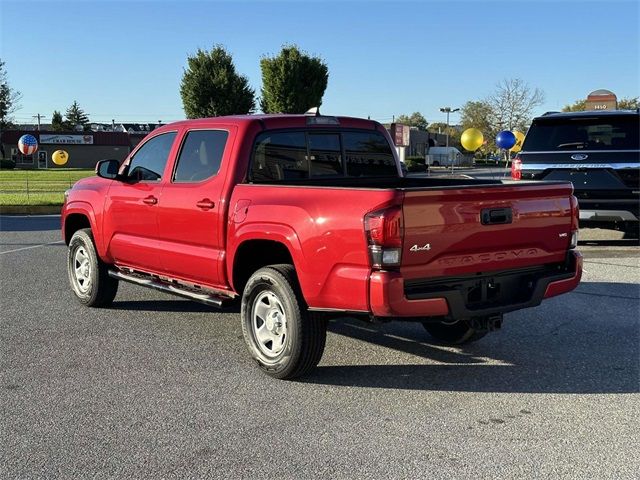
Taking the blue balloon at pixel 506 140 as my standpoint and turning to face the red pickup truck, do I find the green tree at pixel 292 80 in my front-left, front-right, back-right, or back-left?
back-right

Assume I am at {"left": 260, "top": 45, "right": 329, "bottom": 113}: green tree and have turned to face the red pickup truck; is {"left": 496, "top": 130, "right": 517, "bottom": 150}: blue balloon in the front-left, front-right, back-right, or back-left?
front-left

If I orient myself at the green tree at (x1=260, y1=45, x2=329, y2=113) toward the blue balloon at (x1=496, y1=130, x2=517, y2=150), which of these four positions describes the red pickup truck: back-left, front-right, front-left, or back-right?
front-right

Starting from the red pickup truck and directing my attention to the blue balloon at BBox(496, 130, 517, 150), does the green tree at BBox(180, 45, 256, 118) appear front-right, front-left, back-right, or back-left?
front-left

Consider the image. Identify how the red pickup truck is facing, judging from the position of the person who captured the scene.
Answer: facing away from the viewer and to the left of the viewer

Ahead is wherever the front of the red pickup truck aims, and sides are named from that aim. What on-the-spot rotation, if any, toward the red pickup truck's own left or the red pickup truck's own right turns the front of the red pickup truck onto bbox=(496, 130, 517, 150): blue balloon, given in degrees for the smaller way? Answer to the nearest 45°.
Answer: approximately 45° to the red pickup truck's own right

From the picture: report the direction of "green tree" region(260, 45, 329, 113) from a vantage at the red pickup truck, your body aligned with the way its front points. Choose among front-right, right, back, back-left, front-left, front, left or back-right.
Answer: front-right

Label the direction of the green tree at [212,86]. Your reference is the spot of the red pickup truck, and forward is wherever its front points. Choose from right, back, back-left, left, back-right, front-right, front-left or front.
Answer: front-right
